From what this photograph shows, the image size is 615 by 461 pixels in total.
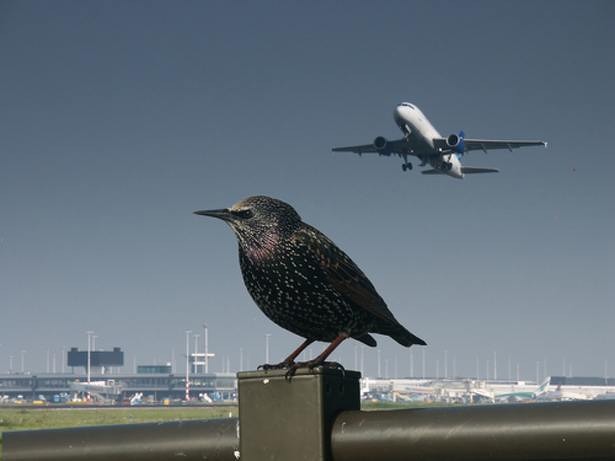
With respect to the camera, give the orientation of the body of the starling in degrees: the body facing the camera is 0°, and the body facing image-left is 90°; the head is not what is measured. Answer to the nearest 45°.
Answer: approximately 90°
